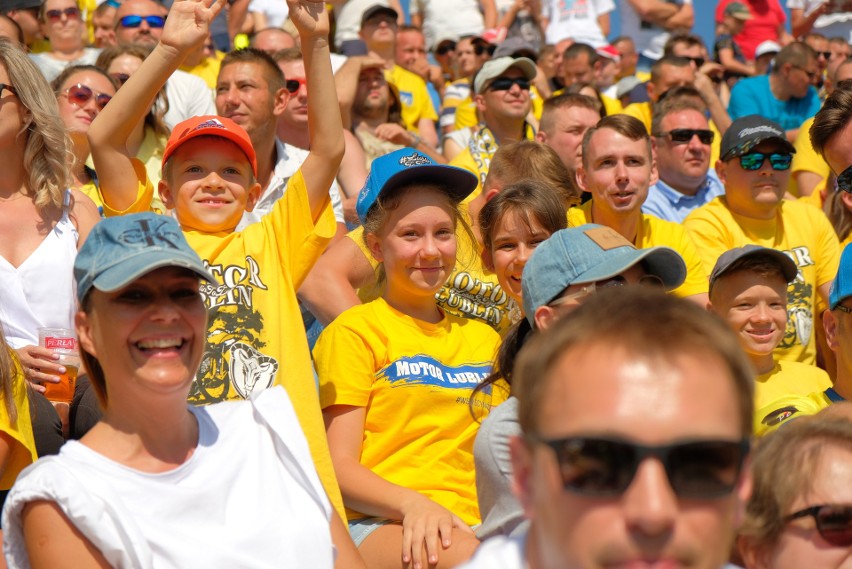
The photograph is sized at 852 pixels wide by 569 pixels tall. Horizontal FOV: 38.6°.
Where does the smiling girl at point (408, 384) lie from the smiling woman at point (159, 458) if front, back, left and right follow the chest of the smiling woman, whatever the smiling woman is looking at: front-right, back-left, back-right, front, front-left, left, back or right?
back-left

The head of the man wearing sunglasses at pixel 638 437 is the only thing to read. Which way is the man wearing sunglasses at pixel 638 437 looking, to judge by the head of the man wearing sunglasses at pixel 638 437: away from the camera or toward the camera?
toward the camera

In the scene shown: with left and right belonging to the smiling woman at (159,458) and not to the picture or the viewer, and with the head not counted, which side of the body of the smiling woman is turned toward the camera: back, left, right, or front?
front

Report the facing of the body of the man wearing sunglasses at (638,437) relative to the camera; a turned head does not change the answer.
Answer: toward the camera

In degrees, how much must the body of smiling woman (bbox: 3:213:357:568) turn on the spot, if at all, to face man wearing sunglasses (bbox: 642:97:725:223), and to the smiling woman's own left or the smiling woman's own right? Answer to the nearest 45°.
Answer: approximately 135° to the smiling woman's own left

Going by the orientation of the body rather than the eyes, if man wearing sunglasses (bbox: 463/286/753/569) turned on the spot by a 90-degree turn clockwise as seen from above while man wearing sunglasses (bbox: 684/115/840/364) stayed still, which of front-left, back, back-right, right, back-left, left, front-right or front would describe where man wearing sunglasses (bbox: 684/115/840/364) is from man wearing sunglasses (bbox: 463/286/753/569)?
right

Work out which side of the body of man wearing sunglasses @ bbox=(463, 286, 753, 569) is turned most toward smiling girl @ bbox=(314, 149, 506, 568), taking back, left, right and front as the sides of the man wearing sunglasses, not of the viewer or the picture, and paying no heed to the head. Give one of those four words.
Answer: back

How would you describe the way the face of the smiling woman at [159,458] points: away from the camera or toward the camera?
toward the camera

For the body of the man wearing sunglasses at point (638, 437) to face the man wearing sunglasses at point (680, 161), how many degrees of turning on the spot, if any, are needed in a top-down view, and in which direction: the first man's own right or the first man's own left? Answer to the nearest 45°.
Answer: approximately 180°

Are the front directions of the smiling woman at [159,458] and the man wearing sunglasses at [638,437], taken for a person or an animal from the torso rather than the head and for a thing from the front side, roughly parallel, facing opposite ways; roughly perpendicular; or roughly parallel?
roughly parallel

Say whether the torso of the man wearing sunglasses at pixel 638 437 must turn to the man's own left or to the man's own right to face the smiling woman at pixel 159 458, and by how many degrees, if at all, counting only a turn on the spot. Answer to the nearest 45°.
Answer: approximately 135° to the man's own right

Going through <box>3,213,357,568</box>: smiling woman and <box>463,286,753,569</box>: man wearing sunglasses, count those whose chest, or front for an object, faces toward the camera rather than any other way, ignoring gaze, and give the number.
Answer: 2

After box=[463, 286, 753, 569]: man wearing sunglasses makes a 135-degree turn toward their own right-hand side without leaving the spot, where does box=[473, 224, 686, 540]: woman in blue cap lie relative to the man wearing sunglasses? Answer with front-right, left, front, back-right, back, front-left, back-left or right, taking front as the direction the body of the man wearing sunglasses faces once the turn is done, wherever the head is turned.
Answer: front-right

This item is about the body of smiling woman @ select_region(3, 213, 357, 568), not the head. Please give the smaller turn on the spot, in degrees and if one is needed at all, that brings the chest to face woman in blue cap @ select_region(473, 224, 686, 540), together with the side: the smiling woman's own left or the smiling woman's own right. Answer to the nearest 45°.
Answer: approximately 90° to the smiling woman's own left
